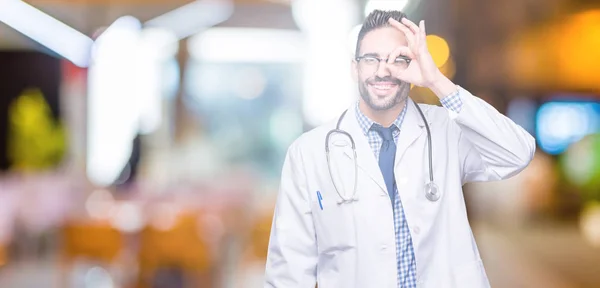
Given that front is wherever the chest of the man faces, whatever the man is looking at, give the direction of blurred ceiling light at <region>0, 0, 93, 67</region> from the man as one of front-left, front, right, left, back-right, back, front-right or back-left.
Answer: back-right

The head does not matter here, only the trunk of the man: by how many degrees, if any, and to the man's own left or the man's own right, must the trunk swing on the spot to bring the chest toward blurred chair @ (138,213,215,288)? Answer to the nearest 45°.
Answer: approximately 135° to the man's own right

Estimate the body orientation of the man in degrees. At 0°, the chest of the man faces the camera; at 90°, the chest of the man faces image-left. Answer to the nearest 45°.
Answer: approximately 0°

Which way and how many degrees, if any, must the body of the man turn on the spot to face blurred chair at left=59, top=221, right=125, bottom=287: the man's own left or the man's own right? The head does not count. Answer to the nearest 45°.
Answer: approximately 135° to the man's own right

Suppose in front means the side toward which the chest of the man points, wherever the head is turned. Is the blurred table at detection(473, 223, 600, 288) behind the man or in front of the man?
behind

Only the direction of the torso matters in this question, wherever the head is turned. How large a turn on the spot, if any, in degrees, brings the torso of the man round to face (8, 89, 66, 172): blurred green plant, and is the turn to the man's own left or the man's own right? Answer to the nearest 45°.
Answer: approximately 135° to the man's own right

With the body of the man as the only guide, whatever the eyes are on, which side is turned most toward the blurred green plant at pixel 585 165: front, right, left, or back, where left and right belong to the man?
back
